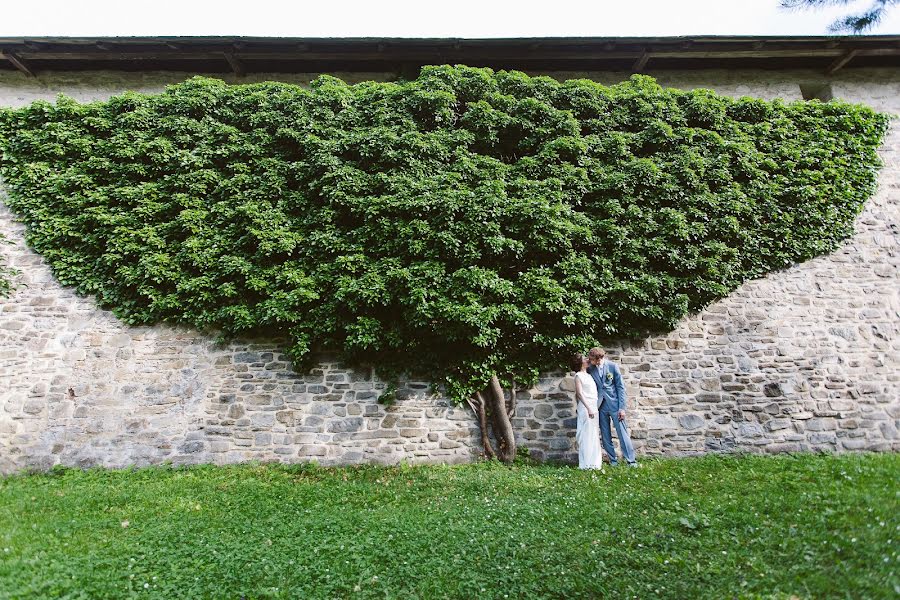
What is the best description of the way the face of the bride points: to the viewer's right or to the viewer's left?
to the viewer's right

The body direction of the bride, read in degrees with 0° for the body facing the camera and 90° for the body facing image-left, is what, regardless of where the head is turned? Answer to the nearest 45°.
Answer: approximately 270°
